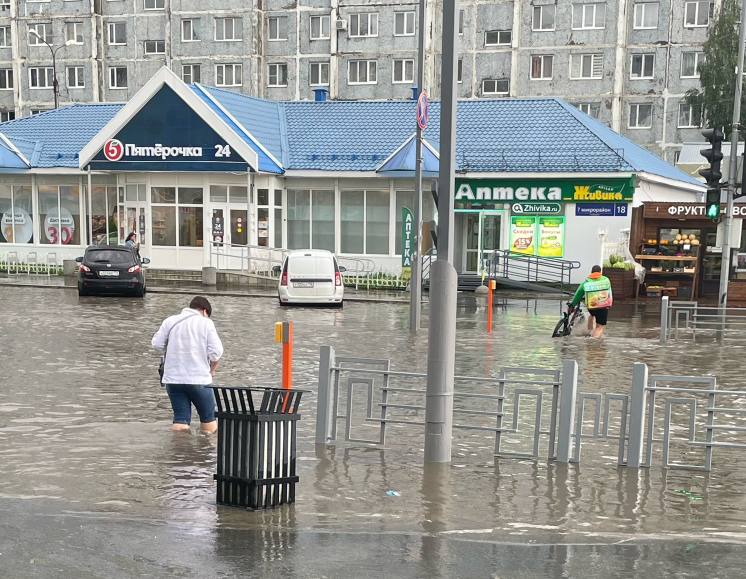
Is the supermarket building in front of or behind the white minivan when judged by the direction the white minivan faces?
in front

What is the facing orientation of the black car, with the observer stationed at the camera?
facing away from the viewer

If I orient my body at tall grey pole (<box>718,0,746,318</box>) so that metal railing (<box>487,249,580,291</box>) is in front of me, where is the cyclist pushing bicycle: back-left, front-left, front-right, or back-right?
back-left

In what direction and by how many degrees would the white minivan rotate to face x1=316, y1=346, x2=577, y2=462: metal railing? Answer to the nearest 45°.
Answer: approximately 180°

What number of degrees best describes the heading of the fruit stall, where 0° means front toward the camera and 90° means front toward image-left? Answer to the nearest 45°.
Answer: approximately 0°

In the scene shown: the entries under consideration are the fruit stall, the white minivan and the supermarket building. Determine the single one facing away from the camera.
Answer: the white minivan

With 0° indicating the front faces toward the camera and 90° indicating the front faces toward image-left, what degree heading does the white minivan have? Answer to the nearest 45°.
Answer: approximately 180°

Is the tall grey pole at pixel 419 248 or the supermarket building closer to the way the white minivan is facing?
the supermarket building

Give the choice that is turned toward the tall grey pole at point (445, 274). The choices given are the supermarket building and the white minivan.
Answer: the supermarket building

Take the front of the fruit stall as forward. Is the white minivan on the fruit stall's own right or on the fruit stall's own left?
on the fruit stall's own right

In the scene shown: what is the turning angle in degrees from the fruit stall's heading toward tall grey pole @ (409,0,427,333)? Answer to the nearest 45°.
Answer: approximately 45° to its right

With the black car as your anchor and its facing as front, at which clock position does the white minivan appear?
The white minivan is roughly at 4 o'clock from the black car.

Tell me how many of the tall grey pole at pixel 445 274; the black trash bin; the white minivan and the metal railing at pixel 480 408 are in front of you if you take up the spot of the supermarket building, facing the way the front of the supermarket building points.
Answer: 4
